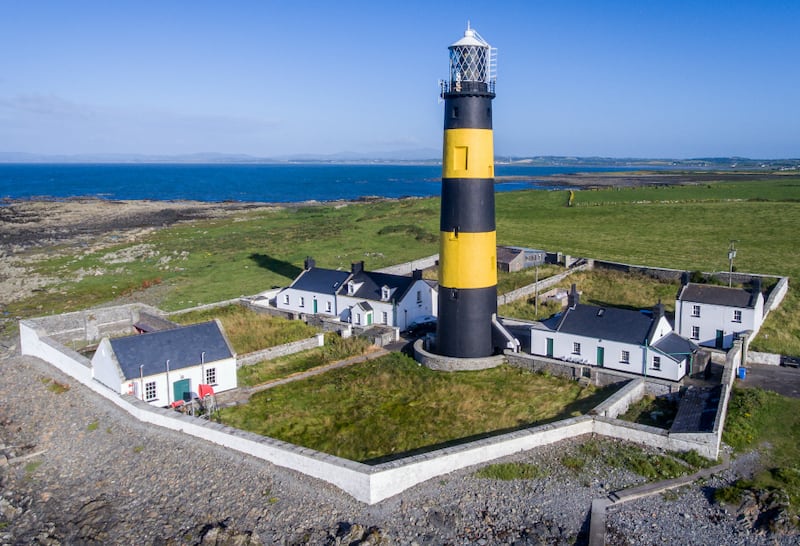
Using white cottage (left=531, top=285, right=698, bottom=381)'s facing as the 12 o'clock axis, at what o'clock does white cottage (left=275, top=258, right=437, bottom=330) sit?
white cottage (left=275, top=258, right=437, bottom=330) is roughly at 2 o'clock from white cottage (left=531, top=285, right=698, bottom=381).

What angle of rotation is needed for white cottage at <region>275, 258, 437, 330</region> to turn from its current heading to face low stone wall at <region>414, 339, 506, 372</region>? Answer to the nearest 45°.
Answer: approximately 90° to its left

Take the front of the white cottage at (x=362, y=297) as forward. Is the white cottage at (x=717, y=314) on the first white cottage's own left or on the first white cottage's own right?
on the first white cottage's own left

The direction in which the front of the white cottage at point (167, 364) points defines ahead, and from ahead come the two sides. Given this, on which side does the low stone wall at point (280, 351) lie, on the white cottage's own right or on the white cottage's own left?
on the white cottage's own left

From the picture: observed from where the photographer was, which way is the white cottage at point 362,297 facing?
facing the viewer and to the left of the viewer

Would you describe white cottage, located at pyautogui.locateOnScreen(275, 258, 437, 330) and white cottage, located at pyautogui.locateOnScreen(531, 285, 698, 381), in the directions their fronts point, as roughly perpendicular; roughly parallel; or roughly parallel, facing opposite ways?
roughly parallel

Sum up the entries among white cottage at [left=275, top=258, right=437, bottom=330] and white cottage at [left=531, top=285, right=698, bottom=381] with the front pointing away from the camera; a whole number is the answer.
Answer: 0

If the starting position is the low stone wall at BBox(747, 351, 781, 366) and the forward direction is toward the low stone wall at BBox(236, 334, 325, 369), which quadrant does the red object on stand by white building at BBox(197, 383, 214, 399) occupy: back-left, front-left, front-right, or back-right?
front-left

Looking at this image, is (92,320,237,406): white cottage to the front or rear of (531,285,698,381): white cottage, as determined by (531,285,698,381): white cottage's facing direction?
to the front

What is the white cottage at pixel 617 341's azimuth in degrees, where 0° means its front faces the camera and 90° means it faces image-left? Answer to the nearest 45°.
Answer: approximately 45°

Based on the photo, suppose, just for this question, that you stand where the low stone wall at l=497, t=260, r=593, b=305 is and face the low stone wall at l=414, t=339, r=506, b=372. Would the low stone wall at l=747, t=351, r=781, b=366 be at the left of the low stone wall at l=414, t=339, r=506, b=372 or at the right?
left

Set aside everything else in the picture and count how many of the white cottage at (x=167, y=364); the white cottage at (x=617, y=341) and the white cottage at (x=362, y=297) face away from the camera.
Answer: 0

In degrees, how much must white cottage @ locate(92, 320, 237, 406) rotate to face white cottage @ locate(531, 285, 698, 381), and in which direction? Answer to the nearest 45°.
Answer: approximately 45° to its left

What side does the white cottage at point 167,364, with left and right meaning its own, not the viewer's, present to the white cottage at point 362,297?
left

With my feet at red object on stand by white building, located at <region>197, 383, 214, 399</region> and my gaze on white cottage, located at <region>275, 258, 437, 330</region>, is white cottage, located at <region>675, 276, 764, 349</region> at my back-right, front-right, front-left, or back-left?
front-right
